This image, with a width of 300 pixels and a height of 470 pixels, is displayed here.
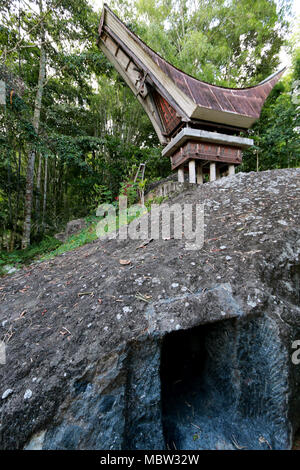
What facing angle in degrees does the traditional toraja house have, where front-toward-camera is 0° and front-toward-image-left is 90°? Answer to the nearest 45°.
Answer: approximately 45°

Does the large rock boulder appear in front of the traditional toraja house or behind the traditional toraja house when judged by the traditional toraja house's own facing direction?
in front
